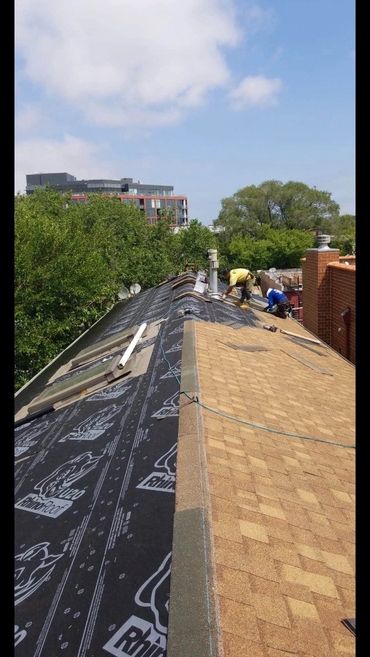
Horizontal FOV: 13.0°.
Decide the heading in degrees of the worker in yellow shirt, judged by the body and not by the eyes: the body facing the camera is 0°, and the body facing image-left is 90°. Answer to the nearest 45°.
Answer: approximately 90°

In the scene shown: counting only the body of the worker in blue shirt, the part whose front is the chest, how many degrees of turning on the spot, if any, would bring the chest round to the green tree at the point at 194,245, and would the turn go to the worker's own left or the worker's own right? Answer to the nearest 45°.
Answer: approximately 90° to the worker's own right

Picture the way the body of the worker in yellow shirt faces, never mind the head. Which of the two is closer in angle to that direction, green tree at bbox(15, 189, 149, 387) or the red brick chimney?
the green tree

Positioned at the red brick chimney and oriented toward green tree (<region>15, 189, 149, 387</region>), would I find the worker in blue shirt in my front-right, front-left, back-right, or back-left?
front-right

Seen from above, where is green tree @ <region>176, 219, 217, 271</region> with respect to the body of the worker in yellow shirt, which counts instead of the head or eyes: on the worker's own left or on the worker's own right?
on the worker's own right

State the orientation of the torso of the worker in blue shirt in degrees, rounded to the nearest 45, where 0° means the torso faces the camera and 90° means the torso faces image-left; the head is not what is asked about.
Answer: approximately 90°

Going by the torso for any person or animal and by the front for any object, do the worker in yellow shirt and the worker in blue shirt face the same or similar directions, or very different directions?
same or similar directions

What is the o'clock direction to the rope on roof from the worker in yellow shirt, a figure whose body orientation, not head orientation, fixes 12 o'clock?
The rope on roof is roughly at 9 o'clock from the worker in yellow shirt.

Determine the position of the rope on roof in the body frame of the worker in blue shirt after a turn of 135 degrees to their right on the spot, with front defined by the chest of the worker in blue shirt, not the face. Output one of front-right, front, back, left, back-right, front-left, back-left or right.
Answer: back-right

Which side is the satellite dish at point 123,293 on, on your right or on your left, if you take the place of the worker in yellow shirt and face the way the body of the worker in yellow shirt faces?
on your right
